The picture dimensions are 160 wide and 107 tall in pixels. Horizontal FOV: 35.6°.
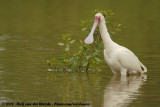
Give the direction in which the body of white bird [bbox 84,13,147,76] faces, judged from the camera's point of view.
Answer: to the viewer's left
